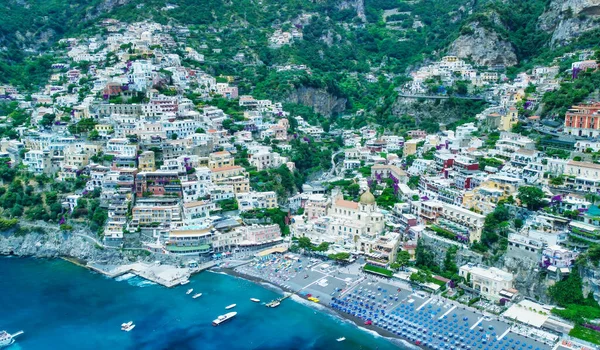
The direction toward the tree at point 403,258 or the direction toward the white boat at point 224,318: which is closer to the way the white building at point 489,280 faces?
the white boat

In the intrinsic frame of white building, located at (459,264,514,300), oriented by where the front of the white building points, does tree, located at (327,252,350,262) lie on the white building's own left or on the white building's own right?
on the white building's own right

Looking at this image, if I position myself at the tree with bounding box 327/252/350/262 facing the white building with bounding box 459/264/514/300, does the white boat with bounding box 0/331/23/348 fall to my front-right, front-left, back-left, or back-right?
back-right

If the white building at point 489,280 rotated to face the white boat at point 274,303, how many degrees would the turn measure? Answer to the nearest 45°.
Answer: approximately 45° to its right

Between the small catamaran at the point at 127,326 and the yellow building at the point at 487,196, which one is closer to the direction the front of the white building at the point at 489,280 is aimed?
the small catamaran

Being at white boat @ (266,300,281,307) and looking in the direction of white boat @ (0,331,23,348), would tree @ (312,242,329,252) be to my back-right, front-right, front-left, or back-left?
back-right

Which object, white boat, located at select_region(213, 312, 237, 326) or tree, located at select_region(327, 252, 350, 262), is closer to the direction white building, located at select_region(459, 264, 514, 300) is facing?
the white boat

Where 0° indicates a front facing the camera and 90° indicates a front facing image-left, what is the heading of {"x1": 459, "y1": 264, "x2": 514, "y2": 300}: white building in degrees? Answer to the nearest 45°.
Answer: approximately 45°

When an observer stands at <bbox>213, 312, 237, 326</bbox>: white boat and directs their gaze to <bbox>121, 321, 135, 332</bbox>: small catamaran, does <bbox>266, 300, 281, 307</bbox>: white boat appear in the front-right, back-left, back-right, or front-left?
back-right

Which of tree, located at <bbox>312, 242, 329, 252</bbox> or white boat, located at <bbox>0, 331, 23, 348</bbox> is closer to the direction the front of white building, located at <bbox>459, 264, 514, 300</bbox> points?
the white boat

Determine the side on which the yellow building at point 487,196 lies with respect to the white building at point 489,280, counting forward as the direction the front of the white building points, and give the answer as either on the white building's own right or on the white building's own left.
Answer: on the white building's own right
